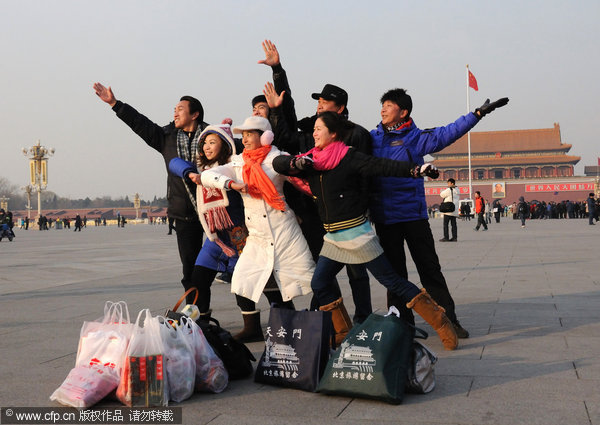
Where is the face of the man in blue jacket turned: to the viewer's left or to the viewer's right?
to the viewer's left

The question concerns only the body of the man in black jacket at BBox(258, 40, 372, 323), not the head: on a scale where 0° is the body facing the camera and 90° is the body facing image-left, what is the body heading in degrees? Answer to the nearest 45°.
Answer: approximately 45°

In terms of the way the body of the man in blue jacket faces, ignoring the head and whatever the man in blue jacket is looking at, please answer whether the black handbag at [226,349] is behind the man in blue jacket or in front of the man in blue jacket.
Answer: in front

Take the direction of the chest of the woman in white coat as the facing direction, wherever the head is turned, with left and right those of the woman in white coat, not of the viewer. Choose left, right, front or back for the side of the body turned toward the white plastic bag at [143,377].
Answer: front

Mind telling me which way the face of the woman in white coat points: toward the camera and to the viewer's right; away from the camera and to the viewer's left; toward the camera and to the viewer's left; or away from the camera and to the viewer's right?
toward the camera and to the viewer's left

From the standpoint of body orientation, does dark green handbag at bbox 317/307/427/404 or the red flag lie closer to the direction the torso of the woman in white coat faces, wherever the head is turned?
the dark green handbag

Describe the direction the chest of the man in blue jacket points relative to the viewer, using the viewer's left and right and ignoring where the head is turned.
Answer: facing the viewer and to the left of the viewer

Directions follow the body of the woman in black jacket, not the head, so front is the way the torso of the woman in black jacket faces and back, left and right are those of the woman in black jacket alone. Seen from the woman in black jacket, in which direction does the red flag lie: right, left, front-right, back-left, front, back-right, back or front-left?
back-right
